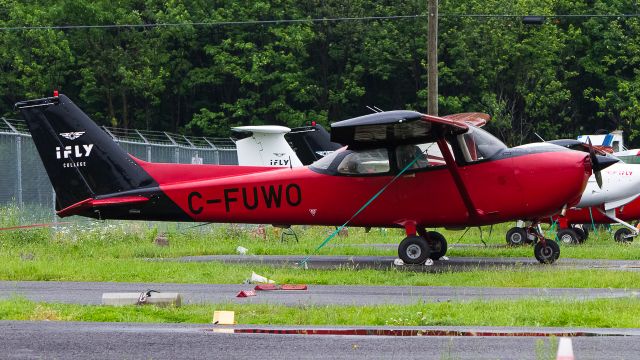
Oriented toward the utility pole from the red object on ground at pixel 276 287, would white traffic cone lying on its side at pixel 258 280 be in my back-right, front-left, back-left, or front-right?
front-left

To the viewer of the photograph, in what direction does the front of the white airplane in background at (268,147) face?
facing to the right of the viewer

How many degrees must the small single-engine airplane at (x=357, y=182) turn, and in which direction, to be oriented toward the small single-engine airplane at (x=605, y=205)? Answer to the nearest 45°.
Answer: approximately 45° to its left

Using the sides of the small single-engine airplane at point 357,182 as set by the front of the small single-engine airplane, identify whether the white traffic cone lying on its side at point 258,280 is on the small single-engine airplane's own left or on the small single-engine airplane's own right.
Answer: on the small single-engine airplane's own right

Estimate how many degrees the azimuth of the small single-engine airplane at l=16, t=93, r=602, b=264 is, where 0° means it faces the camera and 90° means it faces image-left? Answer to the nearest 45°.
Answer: approximately 270°

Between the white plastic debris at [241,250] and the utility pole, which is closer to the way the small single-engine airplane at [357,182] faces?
the utility pole

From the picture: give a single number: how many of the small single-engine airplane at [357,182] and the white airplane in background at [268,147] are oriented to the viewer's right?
2

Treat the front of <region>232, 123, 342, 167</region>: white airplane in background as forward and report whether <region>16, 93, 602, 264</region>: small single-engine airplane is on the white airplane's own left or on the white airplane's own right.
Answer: on the white airplane's own right

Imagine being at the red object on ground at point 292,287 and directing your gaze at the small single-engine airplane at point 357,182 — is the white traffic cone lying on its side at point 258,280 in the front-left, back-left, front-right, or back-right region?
front-left

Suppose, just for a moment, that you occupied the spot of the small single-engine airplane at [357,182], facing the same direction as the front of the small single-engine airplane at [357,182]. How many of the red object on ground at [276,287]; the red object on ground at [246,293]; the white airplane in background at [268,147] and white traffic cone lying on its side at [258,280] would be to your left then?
1

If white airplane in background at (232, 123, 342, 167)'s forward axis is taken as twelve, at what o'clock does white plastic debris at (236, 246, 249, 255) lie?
The white plastic debris is roughly at 3 o'clock from the white airplane in background.
